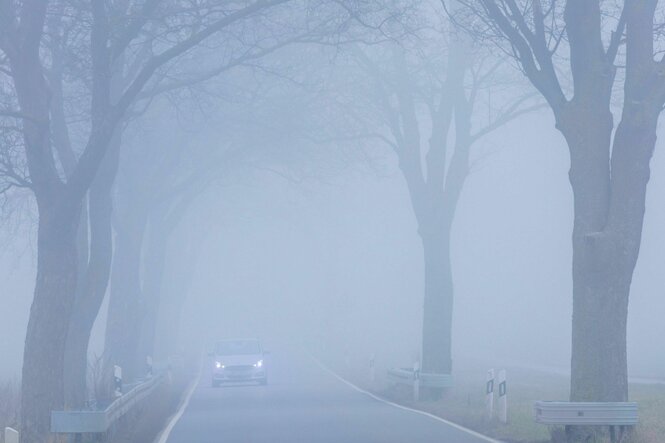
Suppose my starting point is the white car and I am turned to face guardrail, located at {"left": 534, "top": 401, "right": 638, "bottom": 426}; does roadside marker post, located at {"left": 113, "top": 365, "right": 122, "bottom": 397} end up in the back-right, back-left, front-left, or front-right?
front-right

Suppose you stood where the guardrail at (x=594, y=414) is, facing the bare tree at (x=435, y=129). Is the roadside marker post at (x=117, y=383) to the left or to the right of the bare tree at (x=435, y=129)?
left

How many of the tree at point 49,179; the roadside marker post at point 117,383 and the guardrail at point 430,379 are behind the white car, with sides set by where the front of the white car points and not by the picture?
0

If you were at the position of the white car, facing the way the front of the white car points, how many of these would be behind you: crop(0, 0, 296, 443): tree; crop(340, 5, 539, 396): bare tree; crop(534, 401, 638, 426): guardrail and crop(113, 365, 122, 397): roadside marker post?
0

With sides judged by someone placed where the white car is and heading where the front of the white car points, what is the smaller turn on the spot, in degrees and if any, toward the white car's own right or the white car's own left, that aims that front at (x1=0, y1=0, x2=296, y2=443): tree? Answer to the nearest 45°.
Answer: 0° — it already faces it

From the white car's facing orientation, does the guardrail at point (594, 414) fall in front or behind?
in front

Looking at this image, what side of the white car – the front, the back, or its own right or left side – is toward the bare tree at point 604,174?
front

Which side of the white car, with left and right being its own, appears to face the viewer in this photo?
front

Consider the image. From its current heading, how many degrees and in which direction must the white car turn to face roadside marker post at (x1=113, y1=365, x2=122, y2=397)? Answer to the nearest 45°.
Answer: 0° — it already faces it

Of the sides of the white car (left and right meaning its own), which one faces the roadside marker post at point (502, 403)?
front

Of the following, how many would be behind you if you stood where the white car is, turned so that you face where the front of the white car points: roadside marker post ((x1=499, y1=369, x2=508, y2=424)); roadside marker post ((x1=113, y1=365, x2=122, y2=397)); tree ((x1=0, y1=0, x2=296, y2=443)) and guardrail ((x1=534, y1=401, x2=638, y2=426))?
0
